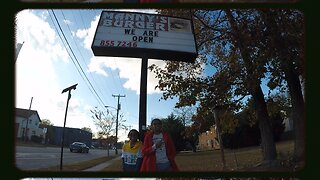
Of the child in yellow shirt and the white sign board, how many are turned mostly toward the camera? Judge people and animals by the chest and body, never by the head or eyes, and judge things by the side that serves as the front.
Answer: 2

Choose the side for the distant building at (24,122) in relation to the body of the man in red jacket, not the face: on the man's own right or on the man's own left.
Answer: on the man's own right

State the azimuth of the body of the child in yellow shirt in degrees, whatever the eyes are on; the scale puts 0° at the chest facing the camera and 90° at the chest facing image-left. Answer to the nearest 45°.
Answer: approximately 0°

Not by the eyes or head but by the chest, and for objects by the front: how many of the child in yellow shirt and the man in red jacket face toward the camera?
2
